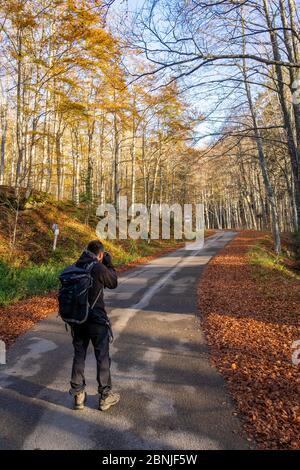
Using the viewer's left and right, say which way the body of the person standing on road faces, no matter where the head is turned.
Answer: facing away from the viewer and to the right of the viewer

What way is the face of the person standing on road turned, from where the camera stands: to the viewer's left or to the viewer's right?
to the viewer's right

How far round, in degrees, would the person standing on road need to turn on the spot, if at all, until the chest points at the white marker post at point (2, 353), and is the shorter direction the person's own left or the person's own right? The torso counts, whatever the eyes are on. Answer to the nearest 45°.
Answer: approximately 90° to the person's own left
